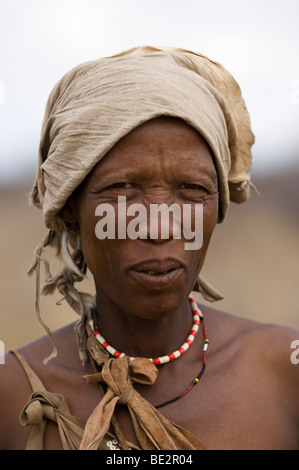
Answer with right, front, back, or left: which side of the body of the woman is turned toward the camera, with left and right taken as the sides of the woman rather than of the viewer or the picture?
front

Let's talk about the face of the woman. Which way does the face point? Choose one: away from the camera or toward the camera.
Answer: toward the camera
